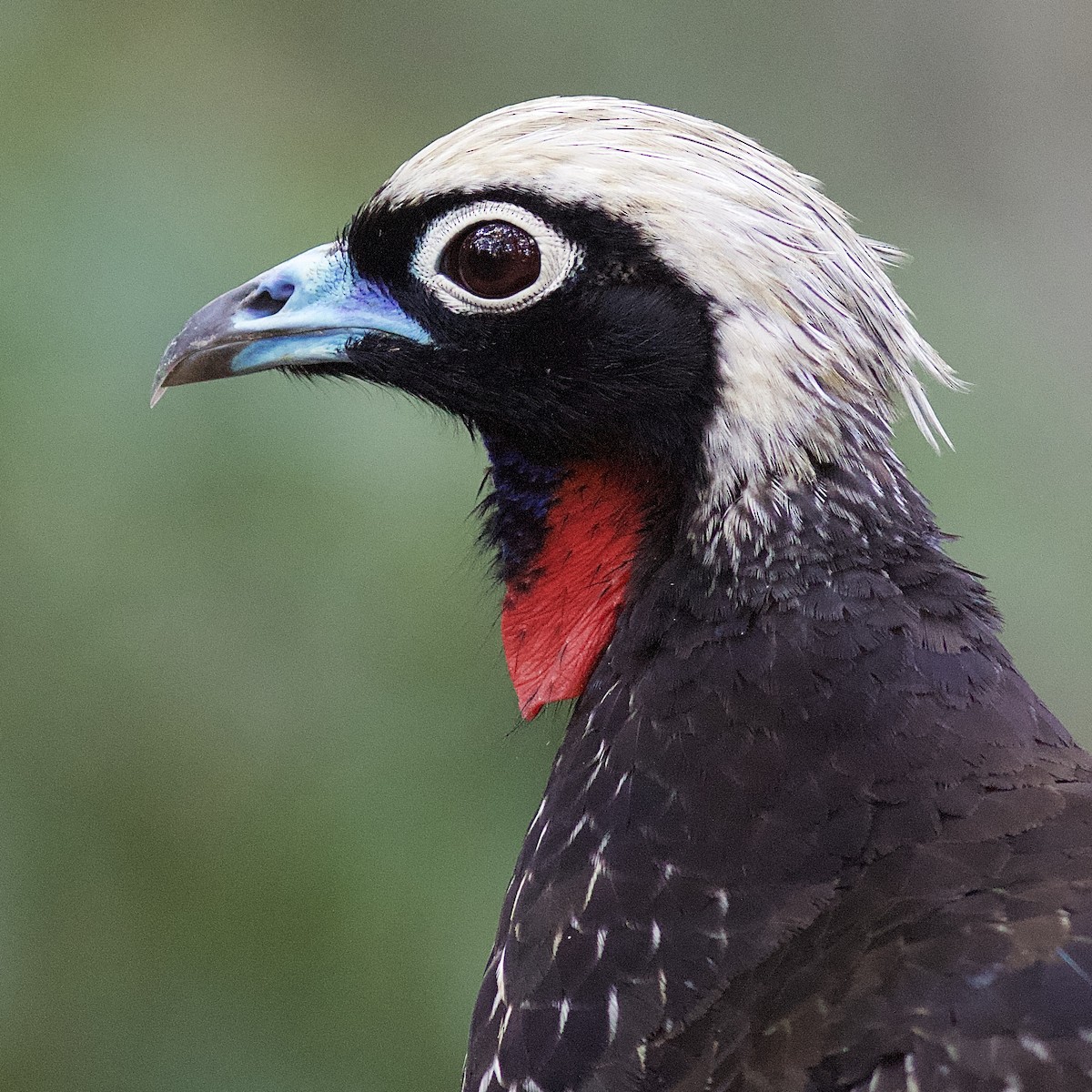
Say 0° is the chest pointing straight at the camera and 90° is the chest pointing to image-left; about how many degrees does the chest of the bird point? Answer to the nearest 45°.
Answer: approximately 90°
